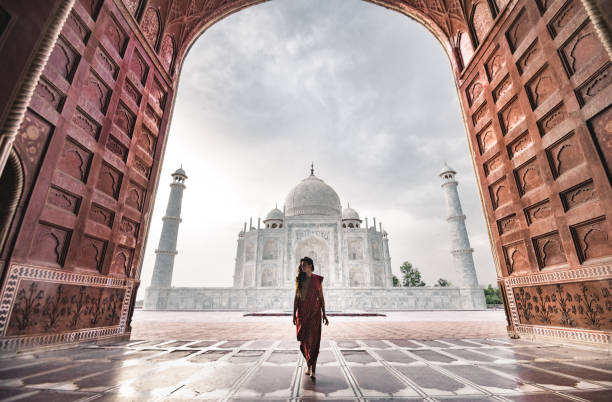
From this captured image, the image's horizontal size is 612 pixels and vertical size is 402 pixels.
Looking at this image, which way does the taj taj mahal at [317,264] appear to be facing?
toward the camera

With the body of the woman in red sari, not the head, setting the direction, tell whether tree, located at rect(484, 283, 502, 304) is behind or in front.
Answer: behind

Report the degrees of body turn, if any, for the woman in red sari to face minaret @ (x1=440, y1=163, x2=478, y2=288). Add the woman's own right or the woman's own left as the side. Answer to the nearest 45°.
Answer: approximately 135° to the woman's own left

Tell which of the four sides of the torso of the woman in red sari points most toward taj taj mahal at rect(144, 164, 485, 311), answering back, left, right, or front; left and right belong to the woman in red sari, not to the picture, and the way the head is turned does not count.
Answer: back

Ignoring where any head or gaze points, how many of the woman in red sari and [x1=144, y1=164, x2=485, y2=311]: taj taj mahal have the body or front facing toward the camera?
2

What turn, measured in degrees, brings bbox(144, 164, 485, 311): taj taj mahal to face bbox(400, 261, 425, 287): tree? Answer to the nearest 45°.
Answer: approximately 135° to its left

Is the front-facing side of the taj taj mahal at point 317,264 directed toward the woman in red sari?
yes

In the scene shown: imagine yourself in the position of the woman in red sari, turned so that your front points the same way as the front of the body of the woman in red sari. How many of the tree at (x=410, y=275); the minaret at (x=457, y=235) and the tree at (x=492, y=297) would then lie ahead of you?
0

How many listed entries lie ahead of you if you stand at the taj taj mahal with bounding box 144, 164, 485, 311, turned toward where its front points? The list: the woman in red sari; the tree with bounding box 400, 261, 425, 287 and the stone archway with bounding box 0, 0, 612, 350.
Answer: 2

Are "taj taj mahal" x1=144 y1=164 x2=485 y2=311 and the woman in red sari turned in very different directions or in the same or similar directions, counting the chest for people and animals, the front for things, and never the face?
same or similar directions

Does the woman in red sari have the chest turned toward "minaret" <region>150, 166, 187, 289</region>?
no

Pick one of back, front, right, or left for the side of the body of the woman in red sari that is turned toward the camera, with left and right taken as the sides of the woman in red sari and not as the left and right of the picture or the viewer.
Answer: front

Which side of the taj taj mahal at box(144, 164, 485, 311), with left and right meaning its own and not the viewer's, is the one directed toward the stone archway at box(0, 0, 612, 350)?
front
